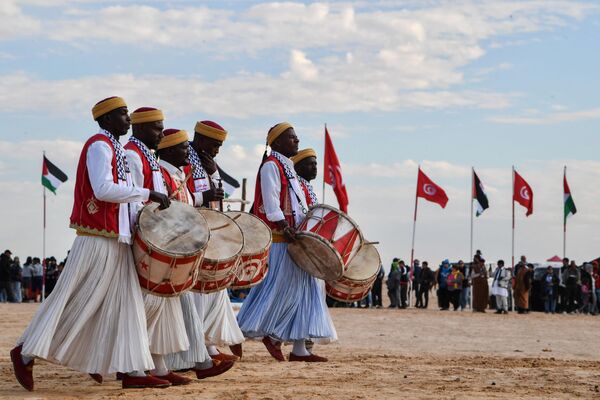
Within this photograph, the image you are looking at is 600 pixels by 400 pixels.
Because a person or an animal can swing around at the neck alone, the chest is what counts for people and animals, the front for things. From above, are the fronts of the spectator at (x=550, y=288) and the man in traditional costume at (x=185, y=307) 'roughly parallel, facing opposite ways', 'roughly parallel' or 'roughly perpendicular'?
roughly perpendicular

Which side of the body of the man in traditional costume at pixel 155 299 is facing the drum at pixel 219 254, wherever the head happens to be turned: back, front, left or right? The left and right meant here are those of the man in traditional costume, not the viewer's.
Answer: front

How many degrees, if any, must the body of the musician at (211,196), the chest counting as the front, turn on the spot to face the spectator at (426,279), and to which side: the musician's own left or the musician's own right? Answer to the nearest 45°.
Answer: approximately 90° to the musician's own left

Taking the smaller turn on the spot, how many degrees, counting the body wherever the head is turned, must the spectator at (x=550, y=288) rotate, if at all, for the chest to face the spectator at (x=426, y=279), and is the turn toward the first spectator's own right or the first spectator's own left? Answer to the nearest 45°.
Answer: approximately 90° to the first spectator's own right

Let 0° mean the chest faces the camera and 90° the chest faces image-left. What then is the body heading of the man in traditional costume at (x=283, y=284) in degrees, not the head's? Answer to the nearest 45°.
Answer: approximately 270°

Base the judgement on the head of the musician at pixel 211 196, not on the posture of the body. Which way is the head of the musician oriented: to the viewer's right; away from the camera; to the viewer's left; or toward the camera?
to the viewer's right

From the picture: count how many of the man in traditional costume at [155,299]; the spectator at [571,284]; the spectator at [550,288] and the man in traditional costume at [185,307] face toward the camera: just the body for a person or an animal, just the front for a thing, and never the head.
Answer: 2

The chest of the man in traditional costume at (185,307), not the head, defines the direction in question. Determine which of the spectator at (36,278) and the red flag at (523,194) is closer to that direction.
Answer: the red flag

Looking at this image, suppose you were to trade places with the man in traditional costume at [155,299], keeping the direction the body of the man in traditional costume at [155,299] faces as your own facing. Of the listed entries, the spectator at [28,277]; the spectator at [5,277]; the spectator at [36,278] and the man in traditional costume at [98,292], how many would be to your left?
3

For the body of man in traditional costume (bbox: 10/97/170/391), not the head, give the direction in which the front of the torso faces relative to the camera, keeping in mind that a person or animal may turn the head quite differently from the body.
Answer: to the viewer's right
